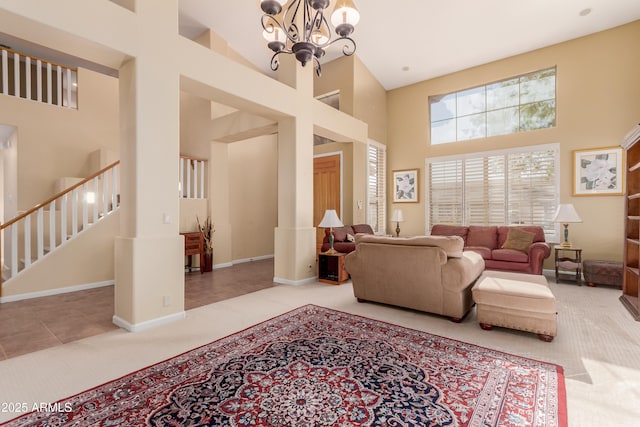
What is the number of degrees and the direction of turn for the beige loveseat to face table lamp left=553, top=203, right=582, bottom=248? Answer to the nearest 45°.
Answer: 0° — it already faces it

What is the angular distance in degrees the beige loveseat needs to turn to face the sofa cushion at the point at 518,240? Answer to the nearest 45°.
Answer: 0° — it already faces it

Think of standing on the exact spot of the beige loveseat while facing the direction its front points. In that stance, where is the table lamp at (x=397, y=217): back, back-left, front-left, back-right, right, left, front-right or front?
front-left

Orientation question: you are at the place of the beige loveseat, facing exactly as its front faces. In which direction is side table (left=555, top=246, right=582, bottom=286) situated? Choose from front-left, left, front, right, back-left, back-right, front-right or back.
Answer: front

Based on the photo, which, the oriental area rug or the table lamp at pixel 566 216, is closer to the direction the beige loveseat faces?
the table lamp

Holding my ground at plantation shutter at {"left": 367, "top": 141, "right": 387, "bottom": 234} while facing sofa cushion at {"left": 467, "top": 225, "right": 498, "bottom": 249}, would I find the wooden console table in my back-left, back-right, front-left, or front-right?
back-right

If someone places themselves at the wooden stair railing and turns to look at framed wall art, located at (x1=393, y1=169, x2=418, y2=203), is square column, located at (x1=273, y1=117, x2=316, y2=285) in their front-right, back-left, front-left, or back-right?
front-right

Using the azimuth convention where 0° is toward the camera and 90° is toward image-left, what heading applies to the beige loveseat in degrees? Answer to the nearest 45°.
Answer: approximately 225°

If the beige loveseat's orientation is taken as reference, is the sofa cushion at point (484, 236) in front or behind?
in front

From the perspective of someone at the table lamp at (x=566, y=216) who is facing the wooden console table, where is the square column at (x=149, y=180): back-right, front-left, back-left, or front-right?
front-left

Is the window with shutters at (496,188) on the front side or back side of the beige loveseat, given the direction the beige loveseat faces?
on the front side

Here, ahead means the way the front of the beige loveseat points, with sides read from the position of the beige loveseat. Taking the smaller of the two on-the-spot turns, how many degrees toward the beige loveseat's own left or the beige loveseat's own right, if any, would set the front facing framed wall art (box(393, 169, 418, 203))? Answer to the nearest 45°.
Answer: approximately 45° to the beige loveseat's own left

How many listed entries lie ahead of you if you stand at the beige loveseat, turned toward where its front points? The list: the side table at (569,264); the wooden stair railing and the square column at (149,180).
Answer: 1

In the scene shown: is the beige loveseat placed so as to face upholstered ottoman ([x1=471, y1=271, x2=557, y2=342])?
no

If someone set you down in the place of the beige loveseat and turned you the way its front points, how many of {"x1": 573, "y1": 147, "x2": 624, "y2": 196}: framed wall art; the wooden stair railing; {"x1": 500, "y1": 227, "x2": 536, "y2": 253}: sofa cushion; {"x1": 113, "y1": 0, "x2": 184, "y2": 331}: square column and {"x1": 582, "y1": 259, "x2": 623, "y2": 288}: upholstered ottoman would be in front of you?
3

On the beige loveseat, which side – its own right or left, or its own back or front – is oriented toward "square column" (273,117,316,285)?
left
